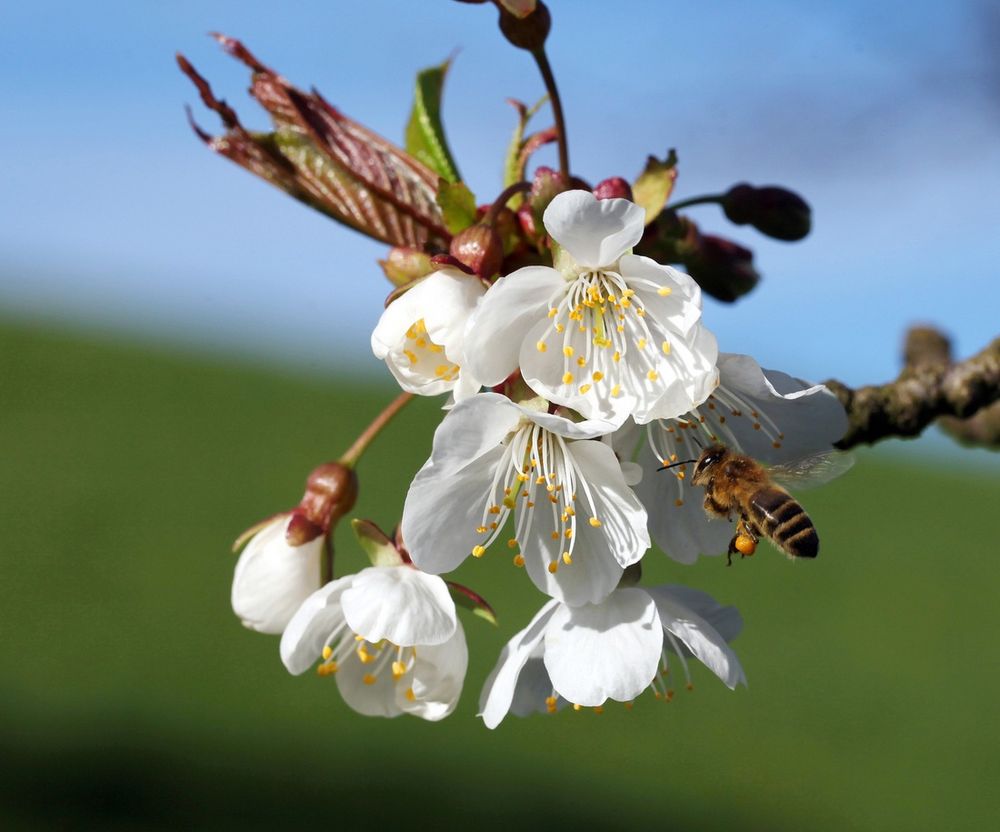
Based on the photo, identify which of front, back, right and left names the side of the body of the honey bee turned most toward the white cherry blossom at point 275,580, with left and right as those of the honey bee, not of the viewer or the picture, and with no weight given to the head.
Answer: front

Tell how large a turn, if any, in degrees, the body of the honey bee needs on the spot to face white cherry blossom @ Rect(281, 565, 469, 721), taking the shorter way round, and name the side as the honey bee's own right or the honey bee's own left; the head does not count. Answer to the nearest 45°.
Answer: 0° — it already faces it

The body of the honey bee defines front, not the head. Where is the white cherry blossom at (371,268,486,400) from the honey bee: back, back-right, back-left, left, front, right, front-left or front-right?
front-left

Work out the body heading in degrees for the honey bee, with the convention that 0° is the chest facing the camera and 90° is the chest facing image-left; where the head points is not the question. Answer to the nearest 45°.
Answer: approximately 90°
